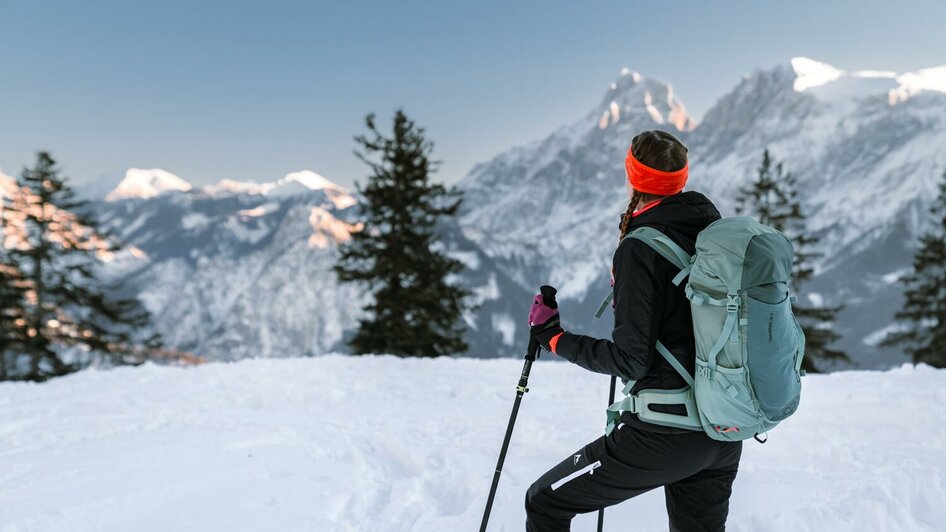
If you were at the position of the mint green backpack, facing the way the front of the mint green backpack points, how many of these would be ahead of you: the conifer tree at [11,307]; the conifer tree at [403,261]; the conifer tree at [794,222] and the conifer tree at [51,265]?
0

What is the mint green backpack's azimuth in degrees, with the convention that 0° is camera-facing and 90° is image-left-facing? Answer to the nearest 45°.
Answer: approximately 315°

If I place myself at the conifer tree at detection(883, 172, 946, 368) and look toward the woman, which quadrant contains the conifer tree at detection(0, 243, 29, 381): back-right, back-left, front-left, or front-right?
front-right

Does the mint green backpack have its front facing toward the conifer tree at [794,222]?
no

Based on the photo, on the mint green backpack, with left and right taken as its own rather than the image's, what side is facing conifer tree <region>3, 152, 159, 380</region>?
back

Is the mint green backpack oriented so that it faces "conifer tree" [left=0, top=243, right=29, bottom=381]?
no

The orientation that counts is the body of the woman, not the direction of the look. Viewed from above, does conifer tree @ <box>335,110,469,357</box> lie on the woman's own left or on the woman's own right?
on the woman's own right

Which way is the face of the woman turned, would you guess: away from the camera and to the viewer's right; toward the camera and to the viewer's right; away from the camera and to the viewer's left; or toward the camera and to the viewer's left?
away from the camera and to the viewer's left

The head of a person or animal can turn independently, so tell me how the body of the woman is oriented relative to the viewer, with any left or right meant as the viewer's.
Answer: facing to the left of the viewer
